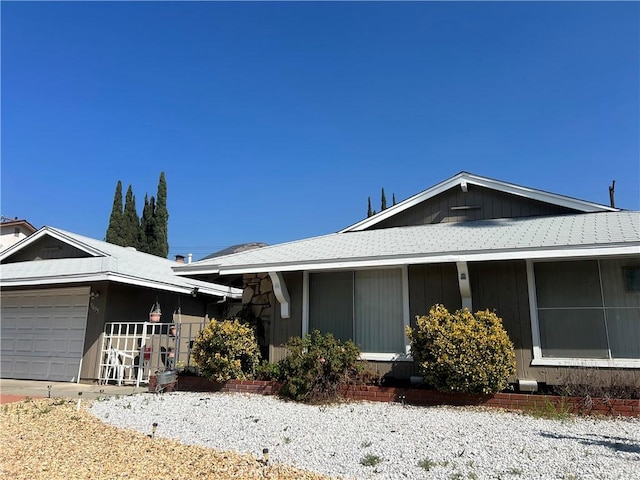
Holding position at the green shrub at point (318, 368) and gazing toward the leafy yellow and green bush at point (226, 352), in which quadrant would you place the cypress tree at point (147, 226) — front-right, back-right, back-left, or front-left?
front-right

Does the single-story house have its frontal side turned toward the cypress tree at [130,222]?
no

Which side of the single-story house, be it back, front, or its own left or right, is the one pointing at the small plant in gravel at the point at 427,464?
front

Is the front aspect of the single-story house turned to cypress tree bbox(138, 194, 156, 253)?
no

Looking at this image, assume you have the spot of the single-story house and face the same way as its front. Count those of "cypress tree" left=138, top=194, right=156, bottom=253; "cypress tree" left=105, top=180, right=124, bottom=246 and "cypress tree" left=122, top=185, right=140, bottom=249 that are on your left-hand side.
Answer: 0

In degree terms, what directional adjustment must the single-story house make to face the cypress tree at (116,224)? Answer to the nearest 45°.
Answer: approximately 135° to its right

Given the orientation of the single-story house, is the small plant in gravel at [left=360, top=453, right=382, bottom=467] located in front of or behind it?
in front

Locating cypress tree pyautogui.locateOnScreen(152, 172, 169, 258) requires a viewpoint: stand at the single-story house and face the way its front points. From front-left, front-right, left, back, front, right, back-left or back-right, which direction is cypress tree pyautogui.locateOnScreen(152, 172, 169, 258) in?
back-right

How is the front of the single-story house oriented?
toward the camera

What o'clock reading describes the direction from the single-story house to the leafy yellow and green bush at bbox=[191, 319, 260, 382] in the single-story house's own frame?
The leafy yellow and green bush is roughly at 3 o'clock from the single-story house.

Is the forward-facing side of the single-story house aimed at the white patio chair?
no

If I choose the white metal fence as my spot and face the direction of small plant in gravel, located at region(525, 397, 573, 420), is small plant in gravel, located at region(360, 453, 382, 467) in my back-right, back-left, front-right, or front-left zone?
front-right

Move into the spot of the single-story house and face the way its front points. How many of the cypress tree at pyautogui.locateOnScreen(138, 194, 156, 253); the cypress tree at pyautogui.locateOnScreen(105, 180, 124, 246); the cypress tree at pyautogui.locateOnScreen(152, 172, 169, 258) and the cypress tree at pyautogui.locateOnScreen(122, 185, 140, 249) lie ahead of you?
0
